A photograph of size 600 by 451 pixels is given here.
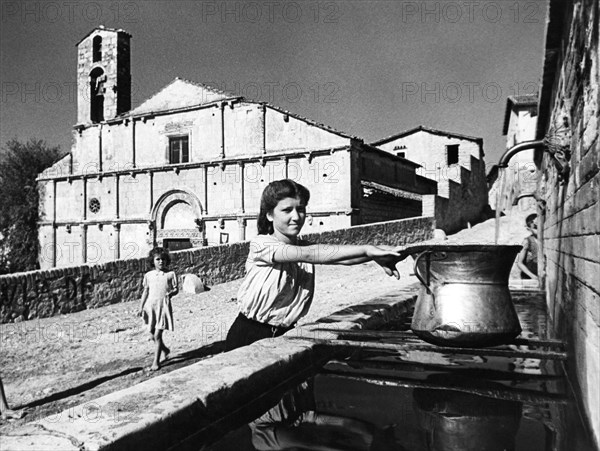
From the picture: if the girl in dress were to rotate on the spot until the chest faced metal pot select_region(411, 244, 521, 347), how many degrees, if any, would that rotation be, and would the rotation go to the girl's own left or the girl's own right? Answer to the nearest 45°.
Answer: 0° — they already face it

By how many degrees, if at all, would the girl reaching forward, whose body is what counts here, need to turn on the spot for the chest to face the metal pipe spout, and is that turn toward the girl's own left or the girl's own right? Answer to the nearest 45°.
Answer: approximately 45° to the girl's own left

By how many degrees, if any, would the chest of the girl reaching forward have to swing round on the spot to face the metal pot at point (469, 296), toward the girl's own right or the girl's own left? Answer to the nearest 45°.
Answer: approximately 45° to the girl's own left

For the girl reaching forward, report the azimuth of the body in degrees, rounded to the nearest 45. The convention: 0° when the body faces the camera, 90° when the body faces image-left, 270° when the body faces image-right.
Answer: approximately 315°

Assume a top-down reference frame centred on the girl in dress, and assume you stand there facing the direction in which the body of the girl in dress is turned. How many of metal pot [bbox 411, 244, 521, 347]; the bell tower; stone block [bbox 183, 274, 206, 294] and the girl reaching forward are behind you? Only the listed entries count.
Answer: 2

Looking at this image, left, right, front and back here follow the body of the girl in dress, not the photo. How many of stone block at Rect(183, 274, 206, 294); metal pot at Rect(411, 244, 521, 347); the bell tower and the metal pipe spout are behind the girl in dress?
2

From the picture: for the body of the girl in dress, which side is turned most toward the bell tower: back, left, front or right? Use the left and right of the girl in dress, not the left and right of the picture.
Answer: back

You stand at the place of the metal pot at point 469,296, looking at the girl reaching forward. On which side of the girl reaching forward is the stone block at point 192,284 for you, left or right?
right

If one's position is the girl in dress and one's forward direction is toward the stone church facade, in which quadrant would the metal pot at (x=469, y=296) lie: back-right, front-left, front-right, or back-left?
back-right

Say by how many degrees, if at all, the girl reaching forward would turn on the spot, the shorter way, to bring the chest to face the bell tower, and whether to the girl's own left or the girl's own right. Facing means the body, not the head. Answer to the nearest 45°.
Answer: approximately 180°

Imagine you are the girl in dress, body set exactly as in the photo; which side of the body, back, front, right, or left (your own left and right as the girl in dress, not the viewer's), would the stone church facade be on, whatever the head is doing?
back
